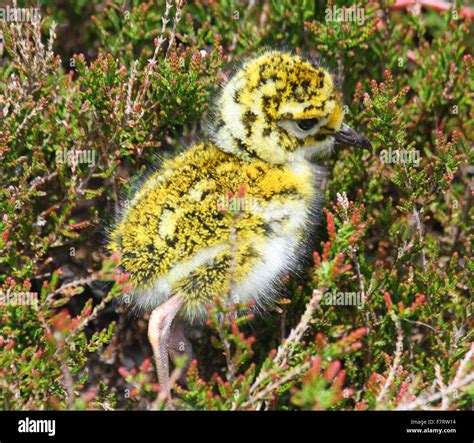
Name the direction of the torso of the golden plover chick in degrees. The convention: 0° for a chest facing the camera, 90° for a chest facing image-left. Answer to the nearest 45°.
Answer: approximately 270°
